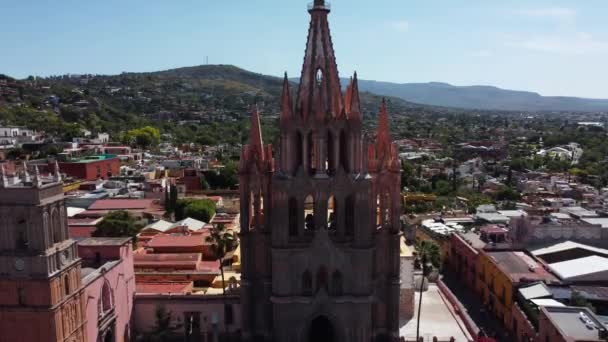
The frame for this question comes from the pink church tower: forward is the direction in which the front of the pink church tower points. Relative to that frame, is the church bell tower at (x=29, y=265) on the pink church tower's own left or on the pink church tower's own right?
on the pink church tower's own right

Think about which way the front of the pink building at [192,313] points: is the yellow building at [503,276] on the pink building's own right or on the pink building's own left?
on the pink building's own left

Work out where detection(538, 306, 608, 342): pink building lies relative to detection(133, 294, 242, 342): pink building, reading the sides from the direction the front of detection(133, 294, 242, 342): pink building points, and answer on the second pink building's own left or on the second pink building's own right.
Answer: on the second pink building's own left

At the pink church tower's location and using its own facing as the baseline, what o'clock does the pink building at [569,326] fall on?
The pink building is roughly at 9 o'clock from the pink church tower.

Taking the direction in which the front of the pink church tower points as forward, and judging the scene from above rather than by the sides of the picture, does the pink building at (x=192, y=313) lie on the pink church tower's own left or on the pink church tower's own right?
on the pink church tower's own right

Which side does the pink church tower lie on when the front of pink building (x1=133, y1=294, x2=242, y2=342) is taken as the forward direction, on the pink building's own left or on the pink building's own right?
on the pink building's own left

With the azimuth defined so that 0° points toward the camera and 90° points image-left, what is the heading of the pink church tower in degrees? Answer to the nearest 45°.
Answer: approximately 0°
